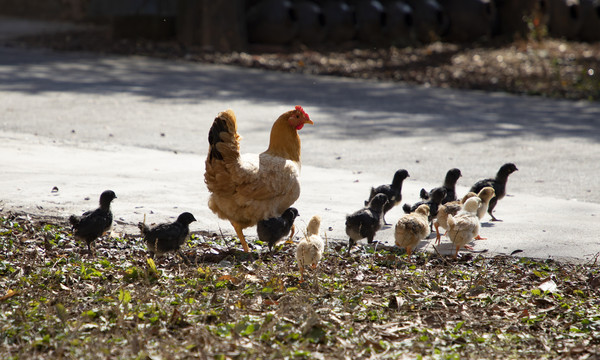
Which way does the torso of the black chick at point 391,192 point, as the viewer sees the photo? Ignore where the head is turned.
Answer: to the viewer's right

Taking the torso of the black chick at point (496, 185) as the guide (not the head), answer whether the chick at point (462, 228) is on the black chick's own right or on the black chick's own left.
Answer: on the black chick's own right

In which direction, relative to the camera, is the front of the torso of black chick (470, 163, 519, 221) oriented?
to the viewer's right

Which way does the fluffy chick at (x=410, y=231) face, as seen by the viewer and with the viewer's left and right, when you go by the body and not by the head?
facing away from the viewer and to the right of the viewer

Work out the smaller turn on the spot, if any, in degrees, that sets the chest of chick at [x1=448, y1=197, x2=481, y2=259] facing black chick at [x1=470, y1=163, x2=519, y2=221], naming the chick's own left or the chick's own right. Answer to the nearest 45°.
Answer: approximately 45° to the chick's own left

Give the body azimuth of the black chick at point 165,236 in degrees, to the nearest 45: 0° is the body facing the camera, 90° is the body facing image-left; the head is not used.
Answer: approximately 270°

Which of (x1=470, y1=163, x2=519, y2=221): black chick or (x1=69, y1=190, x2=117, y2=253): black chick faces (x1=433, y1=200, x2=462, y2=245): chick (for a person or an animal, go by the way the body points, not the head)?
(x1=69, y1=190, x2=117, y2=253): black chick

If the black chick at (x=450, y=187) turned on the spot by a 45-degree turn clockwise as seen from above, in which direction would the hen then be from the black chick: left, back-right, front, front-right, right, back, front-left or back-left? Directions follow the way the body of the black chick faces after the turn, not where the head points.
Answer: right

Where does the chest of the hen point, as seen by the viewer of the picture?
to the viewer's right

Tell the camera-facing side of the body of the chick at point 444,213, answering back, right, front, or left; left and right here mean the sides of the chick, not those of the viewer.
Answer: right

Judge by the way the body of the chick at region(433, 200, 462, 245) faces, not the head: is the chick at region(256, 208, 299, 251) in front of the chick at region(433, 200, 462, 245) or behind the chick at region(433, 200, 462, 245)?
behind
